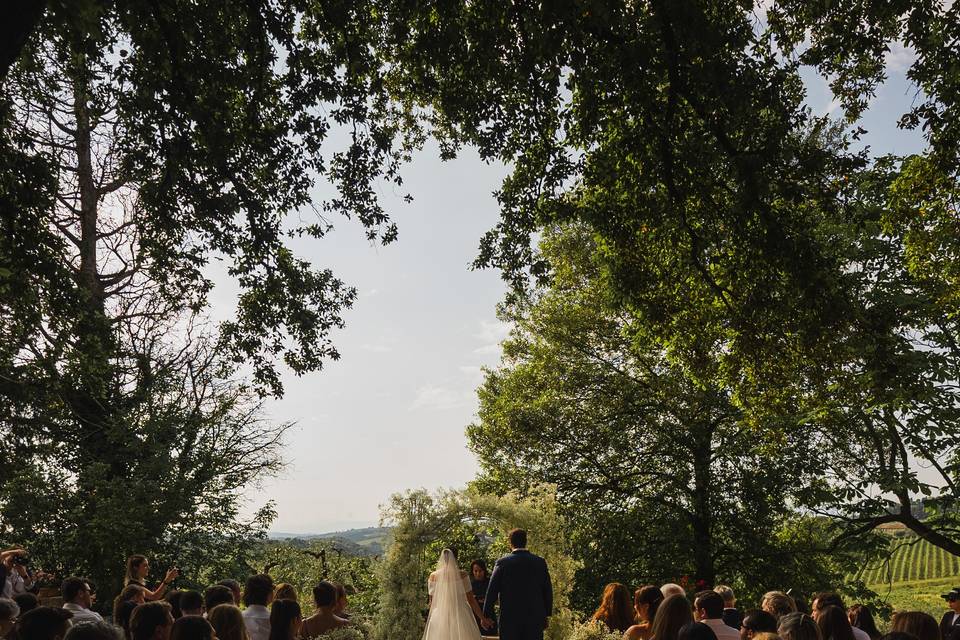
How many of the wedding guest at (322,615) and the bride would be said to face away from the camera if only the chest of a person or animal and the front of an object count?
2

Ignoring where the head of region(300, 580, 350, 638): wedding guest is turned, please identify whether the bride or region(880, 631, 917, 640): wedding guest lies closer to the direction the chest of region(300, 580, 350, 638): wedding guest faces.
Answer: the bride

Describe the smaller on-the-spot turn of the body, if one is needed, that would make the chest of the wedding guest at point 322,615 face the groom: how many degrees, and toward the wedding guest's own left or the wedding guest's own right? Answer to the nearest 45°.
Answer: approximately 45° to the wedding guest's own right

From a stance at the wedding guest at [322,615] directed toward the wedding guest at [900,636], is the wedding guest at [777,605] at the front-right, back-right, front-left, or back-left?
front-left

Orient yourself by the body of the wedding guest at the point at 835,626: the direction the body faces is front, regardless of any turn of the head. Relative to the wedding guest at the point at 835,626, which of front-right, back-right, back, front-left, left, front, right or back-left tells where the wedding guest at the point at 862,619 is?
front-right

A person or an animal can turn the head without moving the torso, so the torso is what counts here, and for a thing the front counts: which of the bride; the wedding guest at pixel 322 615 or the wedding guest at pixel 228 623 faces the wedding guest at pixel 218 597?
the wedding guest at pixel 228 623

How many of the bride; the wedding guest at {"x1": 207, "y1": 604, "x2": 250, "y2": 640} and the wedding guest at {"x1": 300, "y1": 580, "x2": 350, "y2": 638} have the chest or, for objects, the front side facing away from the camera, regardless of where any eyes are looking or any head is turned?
3

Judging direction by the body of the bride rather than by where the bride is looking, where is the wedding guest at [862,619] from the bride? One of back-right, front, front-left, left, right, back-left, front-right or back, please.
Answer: back-right

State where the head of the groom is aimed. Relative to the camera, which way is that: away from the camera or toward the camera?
away from the camera

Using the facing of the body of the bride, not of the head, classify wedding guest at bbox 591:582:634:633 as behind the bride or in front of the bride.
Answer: behind

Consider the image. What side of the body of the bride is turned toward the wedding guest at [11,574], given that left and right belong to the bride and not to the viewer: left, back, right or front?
left

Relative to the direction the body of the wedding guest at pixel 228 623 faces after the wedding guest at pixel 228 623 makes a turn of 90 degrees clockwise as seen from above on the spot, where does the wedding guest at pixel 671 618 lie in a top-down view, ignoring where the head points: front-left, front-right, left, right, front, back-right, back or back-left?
front

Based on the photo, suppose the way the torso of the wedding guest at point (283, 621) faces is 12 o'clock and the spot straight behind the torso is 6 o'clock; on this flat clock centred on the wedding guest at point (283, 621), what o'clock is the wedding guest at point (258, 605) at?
the wedding guest at point (258, 605) is roughly at 10 o'clock from the wedding guest at point (283, 621).

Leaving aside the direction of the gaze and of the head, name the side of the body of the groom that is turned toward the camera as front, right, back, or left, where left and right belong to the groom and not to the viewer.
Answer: back
